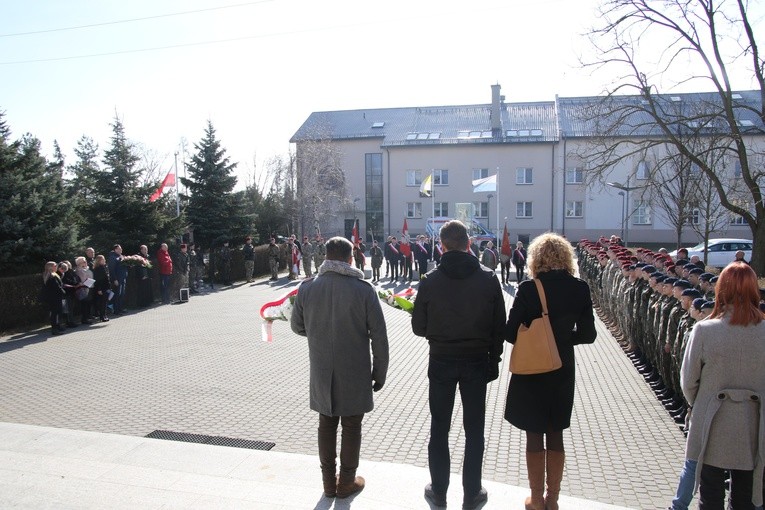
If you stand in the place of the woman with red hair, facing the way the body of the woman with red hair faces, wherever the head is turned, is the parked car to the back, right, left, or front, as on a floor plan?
front

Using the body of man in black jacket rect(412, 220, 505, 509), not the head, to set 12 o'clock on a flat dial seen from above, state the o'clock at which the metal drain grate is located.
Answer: The metal drain grate is roughly at 10 o'clock from the man in black jacket.

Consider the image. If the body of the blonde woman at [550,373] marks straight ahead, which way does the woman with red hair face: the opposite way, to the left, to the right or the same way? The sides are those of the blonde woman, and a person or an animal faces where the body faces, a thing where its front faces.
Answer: the same way

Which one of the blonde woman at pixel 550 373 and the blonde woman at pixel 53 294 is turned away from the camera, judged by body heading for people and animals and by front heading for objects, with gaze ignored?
the blonde woman at pixel 550 373

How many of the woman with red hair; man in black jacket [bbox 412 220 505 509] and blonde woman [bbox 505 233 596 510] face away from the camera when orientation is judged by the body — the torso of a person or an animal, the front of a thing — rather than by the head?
3

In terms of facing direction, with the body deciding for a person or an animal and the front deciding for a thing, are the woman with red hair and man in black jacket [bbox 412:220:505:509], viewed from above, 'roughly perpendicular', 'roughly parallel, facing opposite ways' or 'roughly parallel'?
roughly parallel

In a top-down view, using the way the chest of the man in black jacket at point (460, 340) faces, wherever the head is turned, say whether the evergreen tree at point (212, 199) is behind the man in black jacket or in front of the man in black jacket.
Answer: in front

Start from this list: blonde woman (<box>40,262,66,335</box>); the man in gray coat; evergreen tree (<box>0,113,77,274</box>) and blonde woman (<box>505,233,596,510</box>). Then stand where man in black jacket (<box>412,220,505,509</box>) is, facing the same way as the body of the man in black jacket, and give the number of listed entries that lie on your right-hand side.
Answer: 1

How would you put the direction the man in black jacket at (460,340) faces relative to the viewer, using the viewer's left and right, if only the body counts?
facing away from the viewer

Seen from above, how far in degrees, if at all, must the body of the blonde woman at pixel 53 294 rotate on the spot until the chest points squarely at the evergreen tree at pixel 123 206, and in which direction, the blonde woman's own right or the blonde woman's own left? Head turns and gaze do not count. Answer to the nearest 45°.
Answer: approximately 90° to the blonde woman's own left

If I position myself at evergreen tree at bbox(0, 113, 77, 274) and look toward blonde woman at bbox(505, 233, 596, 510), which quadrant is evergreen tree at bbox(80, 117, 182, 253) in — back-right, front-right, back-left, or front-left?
back-left

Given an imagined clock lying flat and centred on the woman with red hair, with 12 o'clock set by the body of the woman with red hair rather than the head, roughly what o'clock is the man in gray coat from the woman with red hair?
The man in gray coat is roughly at 9 o'clock from the woman with red hair.

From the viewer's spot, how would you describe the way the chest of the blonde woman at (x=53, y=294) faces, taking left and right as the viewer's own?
facing to the right of the viewer

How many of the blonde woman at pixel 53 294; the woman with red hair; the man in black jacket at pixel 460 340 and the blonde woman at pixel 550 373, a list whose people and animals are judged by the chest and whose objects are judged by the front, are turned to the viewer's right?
1

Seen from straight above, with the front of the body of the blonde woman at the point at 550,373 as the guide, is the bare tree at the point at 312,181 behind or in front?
in front

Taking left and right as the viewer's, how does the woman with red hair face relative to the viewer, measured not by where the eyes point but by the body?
facing away from the viewer

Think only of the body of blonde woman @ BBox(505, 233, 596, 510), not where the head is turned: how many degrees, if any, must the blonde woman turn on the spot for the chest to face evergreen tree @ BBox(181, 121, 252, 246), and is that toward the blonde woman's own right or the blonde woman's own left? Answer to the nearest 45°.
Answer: approximately 45° to the blonde woman's own left

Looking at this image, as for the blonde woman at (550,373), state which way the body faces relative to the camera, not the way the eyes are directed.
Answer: away from the camera
